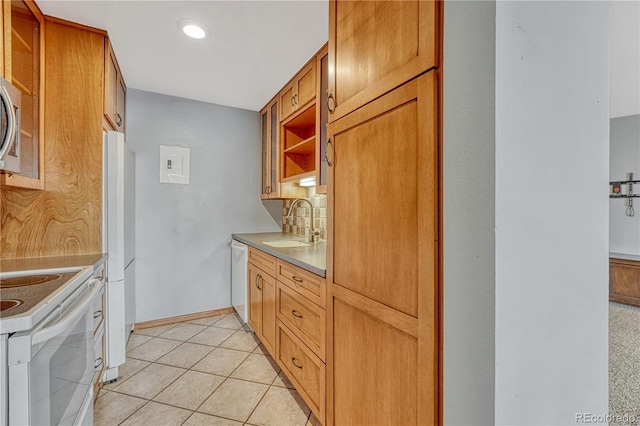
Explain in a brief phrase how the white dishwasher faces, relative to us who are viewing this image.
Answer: facing to the left of the viewer

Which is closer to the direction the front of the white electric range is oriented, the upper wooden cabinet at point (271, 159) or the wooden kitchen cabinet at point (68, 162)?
the upper wooden cabinet

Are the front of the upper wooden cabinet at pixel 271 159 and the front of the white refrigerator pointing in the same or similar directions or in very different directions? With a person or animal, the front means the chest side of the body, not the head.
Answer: very different directions

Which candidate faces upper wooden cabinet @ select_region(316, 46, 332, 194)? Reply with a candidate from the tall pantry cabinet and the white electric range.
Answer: the white electric range

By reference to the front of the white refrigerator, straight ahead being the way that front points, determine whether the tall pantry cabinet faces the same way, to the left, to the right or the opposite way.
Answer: the opposite way

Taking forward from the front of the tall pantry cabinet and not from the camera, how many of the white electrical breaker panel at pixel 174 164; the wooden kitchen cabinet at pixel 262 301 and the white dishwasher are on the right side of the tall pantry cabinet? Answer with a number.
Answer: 3

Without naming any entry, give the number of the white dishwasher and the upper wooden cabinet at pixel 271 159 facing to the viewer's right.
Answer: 0

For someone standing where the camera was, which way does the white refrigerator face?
facing to the right of the viewer

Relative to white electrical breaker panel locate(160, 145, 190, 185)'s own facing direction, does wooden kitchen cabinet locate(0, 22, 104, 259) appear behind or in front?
in front

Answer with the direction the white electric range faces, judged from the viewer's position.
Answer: facing to the right of the viewer

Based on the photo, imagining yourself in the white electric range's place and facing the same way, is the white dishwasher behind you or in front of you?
in front

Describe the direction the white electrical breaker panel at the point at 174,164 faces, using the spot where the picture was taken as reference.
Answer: facing the viewer

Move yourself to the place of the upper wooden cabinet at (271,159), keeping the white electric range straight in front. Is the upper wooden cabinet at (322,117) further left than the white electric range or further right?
left

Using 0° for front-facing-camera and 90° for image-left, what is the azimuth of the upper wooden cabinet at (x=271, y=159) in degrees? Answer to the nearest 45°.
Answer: approximately 90°

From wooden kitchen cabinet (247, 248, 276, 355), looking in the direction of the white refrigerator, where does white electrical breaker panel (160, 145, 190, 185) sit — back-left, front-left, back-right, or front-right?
front-right
